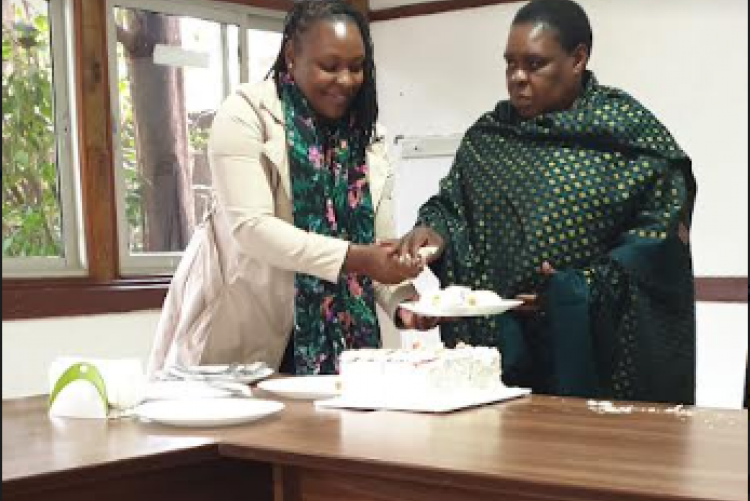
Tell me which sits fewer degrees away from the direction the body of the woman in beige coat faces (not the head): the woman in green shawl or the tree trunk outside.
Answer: the woman in green shawl

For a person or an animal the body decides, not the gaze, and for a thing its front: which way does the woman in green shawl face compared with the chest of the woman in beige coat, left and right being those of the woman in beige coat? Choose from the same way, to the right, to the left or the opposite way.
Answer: to the right

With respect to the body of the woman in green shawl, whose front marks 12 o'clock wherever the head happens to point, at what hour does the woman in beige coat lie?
The woman in beige coat is roughly at 1 o'clock from the woman in green shawl.

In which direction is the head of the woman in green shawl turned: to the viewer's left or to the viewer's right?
to the viewer's left

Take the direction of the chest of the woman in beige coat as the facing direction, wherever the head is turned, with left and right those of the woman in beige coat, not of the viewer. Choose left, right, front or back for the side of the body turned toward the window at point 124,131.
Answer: back

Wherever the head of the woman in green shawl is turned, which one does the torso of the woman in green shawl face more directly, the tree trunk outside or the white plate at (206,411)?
the white plate

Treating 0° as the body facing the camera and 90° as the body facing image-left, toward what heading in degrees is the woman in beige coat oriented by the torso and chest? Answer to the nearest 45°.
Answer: approximately 315°

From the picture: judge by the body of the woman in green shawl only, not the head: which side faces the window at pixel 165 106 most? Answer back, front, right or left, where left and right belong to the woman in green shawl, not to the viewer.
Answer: right

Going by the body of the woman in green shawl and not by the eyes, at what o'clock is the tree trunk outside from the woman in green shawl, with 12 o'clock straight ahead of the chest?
The tree trunk outside is roughly at 3 o'clock from the woman in green shawl.
